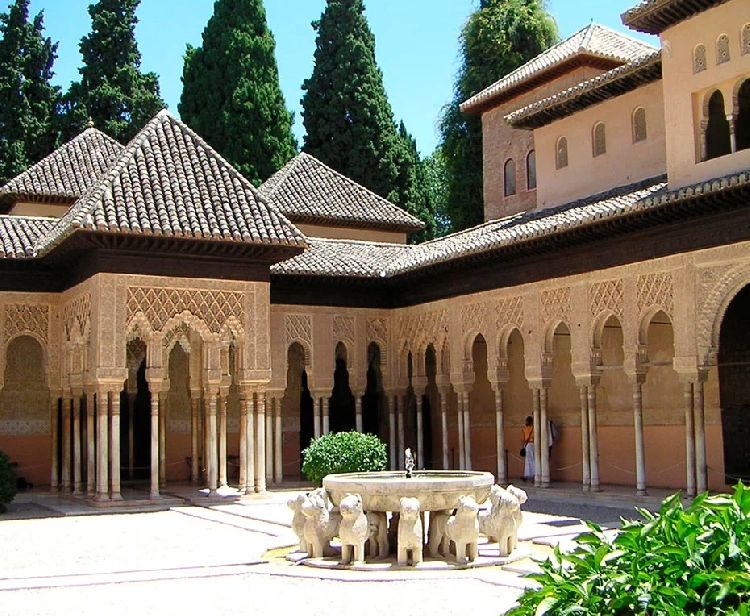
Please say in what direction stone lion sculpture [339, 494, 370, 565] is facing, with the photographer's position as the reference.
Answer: facing the viewer and to the left of the viewer

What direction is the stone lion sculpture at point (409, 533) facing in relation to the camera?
toward the camera

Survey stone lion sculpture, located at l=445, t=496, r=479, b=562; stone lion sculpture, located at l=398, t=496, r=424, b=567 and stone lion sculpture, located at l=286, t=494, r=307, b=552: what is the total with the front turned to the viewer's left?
1

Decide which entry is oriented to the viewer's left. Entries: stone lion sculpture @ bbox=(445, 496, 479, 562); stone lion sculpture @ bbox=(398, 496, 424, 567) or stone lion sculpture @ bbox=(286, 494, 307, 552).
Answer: stone lion sculpture @ bbox=(286, 494, 307, 552)

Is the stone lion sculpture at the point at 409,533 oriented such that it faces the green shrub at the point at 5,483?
no

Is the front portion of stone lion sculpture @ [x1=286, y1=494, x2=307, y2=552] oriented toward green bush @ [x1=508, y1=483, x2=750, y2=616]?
no

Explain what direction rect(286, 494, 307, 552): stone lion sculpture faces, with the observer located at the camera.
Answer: facing to the left of the viewer

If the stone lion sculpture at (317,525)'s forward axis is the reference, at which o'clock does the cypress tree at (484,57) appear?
The cypress tree is roughly at 5 o'clock from the stone lion sculpture.

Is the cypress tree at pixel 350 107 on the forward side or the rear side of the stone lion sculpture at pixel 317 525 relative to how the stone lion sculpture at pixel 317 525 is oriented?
on the rear side

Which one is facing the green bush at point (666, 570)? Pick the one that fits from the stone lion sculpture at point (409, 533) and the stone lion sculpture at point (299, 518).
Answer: the stone lion sculpture at point (409, 533)

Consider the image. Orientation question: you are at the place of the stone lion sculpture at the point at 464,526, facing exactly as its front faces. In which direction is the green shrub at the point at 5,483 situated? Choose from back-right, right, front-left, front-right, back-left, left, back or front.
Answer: back

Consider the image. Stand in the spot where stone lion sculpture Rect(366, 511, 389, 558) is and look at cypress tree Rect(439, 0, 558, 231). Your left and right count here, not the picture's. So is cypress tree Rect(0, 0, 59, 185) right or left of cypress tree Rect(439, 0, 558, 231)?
left

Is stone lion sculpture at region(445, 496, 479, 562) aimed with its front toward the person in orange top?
no

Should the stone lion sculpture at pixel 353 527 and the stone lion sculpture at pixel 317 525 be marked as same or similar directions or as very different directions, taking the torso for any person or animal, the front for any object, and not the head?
same or similar directions

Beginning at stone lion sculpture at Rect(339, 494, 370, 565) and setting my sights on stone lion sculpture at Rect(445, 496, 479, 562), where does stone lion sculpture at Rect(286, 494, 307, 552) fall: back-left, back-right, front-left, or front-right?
back-left

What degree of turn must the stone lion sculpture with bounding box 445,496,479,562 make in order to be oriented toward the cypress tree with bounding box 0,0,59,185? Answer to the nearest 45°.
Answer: approximately 180°

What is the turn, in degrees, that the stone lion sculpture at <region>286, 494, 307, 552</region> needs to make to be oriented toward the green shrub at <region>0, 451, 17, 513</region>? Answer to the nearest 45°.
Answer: approximately 45° to its right
